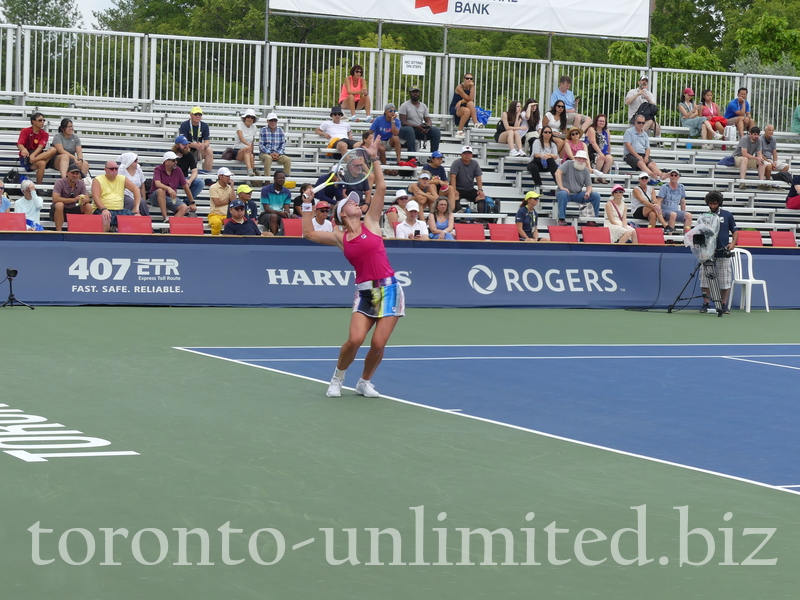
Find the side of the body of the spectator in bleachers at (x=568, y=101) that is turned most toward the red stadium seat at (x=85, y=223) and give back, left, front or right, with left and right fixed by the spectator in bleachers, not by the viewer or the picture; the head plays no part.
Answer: right

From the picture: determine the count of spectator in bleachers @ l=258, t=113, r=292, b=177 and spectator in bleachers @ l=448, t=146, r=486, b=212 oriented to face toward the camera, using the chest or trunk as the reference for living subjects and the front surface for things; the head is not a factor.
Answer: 2

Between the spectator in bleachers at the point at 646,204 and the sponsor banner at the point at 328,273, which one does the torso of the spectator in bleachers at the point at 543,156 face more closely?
the sponsor banner

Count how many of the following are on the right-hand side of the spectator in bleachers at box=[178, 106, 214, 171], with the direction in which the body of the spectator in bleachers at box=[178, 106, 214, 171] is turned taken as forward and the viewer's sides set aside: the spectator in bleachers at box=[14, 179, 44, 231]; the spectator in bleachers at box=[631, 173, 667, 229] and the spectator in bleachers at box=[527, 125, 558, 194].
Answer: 1

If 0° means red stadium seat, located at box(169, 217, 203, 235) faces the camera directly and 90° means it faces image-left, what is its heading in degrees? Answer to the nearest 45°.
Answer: approximately 0°

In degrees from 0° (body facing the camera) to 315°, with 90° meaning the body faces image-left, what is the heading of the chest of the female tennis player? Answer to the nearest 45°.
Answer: approximately 315°

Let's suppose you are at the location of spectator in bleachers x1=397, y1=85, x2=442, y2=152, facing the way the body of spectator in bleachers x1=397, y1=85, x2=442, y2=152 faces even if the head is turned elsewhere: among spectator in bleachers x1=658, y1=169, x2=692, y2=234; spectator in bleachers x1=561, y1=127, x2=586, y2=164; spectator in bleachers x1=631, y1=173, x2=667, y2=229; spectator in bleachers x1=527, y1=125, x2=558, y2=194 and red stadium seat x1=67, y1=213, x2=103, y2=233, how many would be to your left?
4

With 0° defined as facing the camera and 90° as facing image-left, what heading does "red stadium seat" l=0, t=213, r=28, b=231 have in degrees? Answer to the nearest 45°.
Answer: approximately 0°

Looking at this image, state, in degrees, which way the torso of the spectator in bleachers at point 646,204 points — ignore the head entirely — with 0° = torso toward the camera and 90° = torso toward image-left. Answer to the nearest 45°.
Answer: approximately 315°

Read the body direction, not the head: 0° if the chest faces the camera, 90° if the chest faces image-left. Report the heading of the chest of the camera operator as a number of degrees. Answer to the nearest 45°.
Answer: approximately 45°
